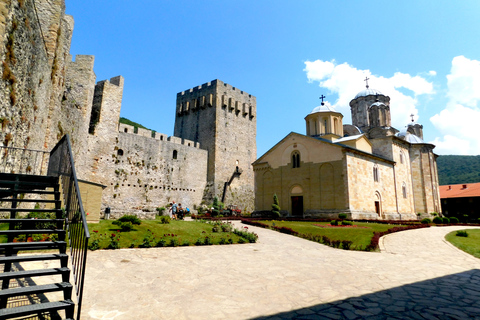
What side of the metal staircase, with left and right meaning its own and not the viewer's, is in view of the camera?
front

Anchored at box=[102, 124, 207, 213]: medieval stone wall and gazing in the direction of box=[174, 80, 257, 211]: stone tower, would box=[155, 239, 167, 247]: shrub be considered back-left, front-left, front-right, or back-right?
back-right

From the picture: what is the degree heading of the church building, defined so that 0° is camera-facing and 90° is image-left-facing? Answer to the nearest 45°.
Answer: approximately 45°

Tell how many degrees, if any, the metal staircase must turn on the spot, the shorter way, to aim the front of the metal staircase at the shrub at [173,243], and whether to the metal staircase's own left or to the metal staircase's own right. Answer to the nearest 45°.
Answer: approximately 135° to the metal staircase's own left

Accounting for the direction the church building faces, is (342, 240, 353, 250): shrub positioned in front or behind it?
in front

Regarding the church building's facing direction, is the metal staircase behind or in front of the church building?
in front

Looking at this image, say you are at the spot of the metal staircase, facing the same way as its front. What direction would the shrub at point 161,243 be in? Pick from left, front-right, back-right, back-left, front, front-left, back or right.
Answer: back-left
